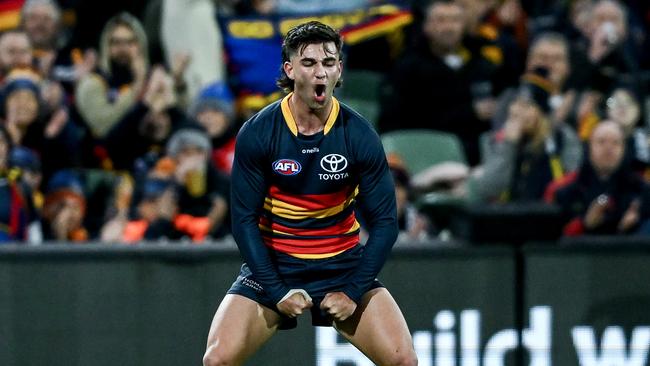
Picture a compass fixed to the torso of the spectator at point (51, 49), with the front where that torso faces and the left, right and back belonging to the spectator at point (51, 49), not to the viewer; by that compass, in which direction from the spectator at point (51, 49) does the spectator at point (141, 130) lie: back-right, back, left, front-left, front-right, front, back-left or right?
front-left

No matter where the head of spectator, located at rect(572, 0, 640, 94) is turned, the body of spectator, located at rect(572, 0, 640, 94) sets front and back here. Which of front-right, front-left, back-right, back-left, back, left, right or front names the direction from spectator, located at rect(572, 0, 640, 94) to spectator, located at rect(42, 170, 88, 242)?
front-right

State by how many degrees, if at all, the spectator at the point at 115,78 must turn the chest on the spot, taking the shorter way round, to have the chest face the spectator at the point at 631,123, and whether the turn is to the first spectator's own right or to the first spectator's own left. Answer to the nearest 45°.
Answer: approximately 90° to the first spectator's own left

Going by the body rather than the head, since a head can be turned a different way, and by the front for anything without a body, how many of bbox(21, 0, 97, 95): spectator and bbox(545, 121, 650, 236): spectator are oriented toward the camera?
2

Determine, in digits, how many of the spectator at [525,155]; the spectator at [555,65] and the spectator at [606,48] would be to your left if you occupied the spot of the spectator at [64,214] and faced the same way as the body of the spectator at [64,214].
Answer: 3

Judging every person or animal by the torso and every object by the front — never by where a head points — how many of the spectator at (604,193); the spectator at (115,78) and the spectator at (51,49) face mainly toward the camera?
3

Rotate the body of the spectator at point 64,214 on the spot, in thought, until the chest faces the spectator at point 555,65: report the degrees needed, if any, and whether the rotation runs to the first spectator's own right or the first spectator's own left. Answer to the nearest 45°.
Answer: approximately 90° to the first spectator's own left

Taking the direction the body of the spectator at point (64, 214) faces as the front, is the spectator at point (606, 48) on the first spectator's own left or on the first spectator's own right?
on the first spectator's own left
